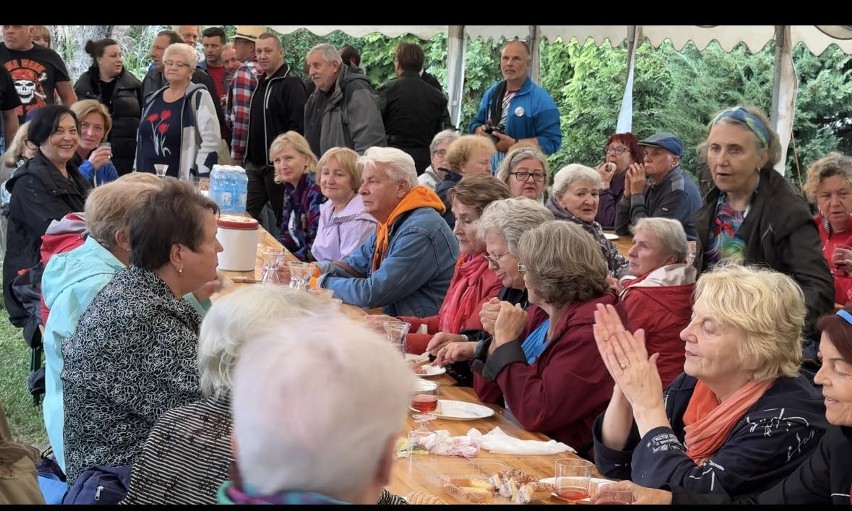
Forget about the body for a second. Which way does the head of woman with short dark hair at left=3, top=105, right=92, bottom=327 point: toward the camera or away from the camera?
toward the camera

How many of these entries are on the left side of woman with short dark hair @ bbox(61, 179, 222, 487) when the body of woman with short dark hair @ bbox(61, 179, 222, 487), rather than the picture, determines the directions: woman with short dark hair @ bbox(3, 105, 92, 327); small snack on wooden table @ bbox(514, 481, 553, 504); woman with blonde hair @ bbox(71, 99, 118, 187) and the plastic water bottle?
3

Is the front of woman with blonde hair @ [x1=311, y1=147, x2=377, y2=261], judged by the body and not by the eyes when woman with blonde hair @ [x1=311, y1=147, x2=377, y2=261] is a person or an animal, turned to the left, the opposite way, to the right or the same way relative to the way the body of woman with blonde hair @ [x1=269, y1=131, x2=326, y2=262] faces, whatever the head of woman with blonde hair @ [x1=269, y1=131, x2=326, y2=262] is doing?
the same way

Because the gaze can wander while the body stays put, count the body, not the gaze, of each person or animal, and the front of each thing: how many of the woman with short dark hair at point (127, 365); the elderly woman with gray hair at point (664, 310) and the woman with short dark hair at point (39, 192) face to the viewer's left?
1

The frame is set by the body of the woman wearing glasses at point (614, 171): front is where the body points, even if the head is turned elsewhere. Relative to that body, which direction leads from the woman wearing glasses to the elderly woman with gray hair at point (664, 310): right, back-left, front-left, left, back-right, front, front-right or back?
front-left

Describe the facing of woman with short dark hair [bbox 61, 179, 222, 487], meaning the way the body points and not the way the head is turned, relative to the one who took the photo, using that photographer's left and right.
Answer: facing to the right of the viewer

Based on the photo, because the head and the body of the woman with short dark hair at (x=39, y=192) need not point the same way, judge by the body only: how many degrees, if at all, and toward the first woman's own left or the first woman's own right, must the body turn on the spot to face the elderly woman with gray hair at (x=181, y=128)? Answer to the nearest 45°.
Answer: approximately 90° to the first woman's own left

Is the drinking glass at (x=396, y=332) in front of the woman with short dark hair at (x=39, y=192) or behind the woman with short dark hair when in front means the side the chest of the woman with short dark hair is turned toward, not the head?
in front

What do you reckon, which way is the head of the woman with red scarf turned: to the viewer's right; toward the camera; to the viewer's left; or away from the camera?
to the viewer's left

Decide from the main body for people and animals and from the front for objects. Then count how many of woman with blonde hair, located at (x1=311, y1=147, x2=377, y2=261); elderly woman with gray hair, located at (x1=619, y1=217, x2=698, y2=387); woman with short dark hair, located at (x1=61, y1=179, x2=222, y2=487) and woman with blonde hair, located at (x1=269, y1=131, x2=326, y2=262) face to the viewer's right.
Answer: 1

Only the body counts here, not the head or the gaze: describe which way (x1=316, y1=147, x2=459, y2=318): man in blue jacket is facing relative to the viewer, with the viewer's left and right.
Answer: facing to the left of the viewer

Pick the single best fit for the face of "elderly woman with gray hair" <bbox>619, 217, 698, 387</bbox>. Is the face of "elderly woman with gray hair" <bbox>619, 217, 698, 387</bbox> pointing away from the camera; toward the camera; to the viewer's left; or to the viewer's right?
to the viewer's left

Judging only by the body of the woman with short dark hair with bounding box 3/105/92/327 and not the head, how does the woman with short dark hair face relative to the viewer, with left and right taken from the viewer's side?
facing the viewer and to the right of the viewer

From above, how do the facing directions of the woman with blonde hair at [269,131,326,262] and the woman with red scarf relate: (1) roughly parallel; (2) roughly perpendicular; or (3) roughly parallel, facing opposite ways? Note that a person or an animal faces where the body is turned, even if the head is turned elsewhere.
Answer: roughly parallel

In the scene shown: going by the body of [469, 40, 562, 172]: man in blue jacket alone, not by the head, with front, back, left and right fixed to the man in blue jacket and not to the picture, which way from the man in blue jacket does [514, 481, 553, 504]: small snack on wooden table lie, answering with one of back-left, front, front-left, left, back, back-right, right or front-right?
front-left

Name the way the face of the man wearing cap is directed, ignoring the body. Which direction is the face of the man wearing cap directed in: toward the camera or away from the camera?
toward the camera

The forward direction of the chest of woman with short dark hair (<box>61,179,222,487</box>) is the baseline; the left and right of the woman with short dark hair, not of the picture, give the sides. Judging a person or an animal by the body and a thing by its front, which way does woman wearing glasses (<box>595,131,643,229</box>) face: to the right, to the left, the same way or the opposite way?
the opposite way
